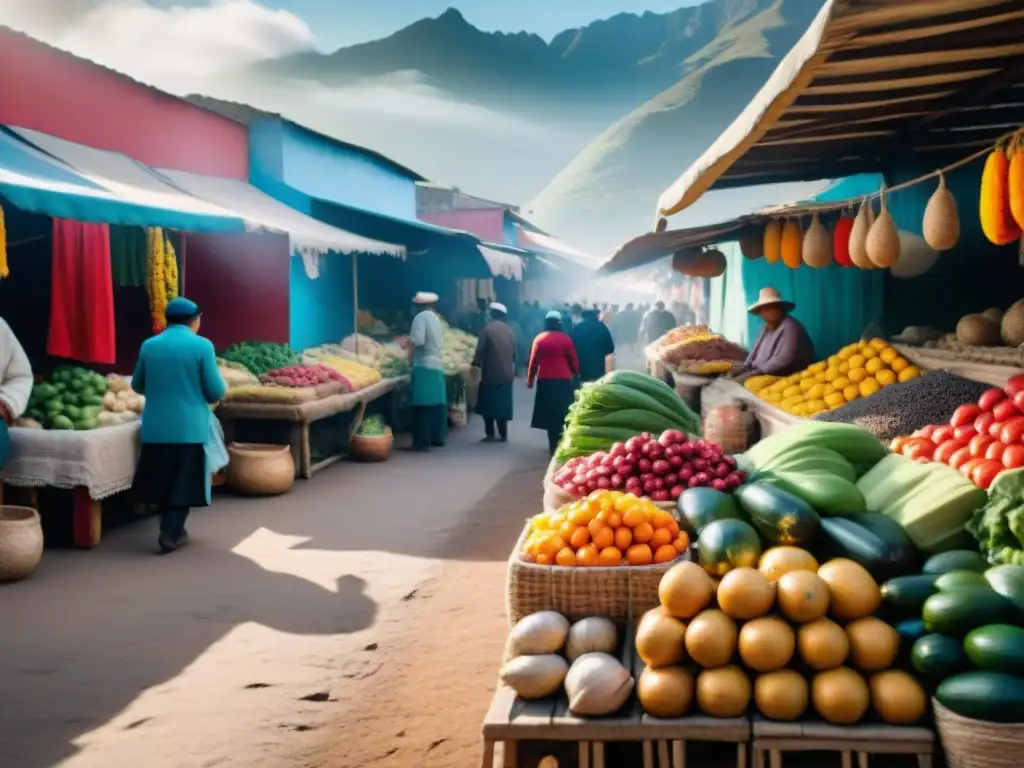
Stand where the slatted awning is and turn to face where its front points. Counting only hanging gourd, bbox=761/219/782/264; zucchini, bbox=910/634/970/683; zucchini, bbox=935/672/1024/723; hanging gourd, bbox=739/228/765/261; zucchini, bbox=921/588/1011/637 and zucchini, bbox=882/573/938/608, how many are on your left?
4

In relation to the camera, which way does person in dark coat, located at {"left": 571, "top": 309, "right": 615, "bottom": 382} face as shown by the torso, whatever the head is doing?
away from the camera

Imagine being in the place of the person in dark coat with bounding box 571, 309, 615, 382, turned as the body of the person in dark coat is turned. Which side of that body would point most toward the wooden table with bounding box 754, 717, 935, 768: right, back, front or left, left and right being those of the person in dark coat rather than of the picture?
back

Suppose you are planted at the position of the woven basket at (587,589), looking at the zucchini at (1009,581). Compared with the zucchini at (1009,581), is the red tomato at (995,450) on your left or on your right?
left

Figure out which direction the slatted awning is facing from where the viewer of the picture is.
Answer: facing to the left of the viewer

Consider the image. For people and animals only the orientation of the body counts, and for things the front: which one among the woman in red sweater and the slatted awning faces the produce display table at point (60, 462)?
the slatted awning

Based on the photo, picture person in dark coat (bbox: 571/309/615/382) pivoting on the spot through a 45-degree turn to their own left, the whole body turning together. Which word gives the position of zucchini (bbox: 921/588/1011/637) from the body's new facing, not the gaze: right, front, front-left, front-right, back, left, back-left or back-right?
back-left

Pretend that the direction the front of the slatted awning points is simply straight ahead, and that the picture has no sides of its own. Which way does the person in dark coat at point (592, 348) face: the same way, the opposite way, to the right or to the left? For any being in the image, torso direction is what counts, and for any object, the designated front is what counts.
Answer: to the right
